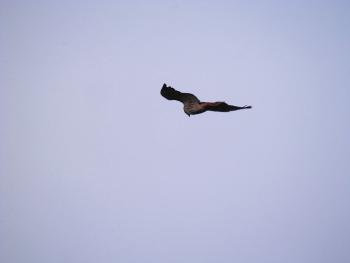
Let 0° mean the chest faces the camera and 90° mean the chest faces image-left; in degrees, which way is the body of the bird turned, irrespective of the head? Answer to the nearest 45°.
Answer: approximately 45°
